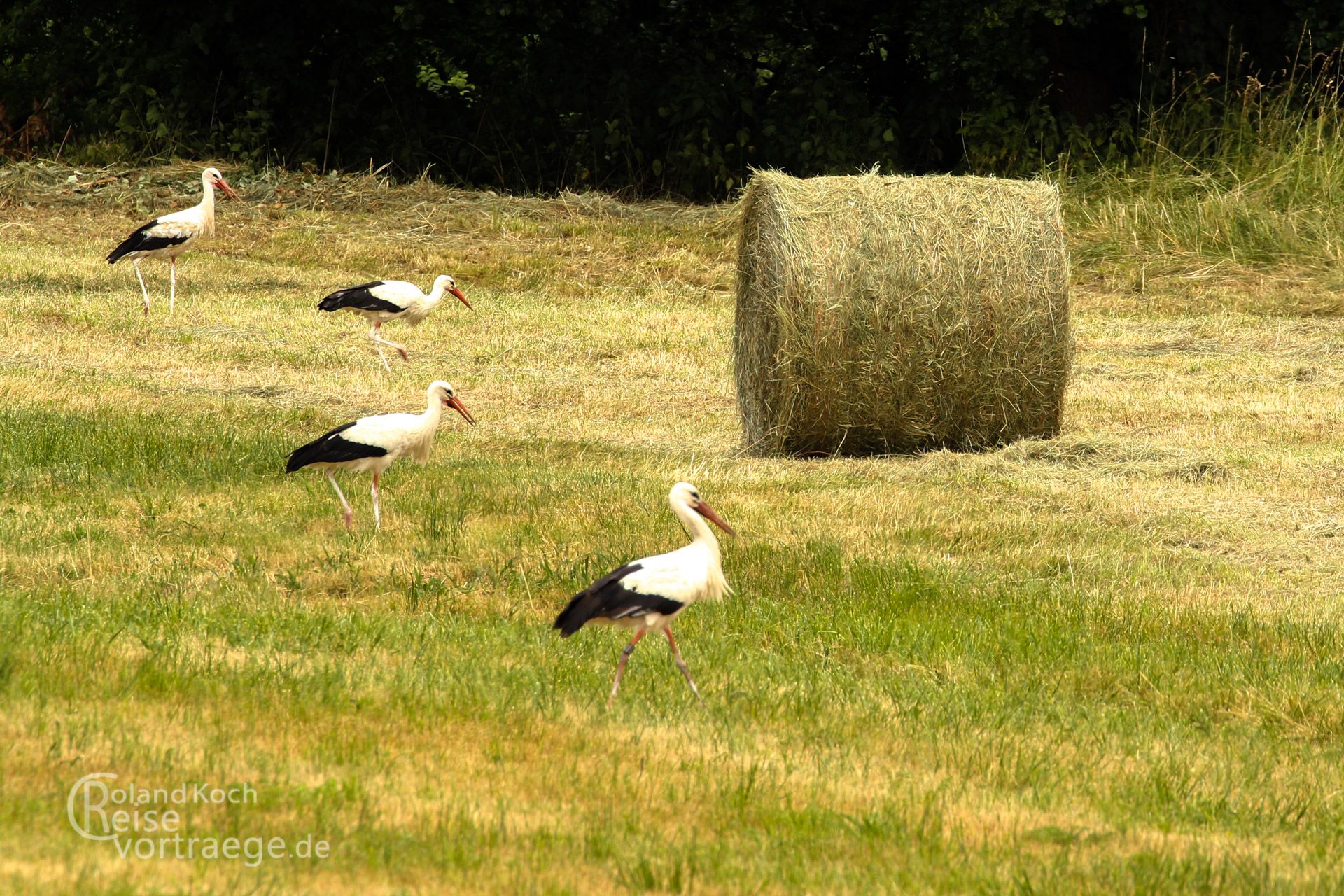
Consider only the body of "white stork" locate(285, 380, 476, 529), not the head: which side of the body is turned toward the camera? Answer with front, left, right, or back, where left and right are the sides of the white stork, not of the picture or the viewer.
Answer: right

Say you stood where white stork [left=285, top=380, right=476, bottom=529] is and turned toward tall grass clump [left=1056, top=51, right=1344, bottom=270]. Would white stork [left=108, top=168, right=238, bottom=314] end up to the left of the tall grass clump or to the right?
left

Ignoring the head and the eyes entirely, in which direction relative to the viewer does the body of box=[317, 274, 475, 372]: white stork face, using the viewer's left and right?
facing to the right of the viewer

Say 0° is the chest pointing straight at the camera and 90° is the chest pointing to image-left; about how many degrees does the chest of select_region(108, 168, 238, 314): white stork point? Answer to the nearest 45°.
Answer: approximately 270°

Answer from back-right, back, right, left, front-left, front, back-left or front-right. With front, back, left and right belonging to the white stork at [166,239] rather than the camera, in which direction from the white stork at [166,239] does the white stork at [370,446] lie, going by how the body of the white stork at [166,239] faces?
right

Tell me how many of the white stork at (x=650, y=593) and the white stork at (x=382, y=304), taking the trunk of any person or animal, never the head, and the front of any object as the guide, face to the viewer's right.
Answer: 2

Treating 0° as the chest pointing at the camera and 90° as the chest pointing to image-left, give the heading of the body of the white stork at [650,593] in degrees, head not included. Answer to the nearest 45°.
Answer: approximately 270°

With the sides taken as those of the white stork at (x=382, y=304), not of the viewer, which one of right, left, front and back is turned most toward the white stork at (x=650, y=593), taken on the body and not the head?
right
